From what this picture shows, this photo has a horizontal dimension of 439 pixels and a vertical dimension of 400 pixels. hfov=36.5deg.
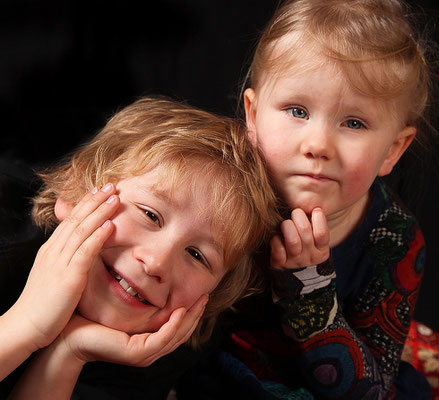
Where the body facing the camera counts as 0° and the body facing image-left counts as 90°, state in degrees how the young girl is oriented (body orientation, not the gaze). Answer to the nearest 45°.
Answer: approximately 45°
